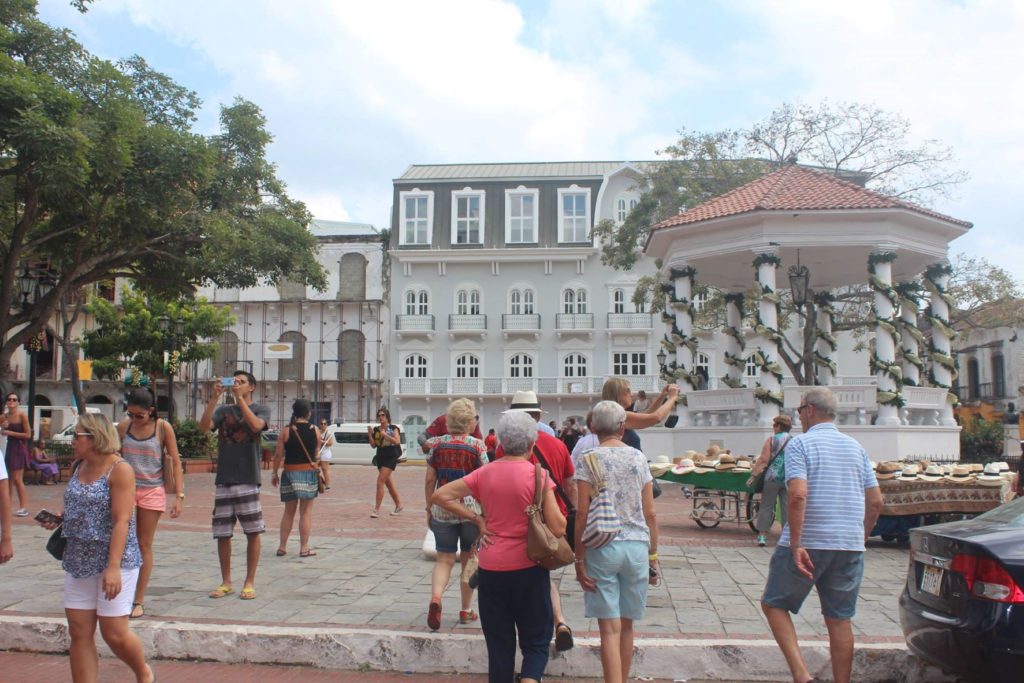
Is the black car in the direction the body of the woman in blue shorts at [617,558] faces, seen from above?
no

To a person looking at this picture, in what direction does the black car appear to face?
facing away from the viewer and to the right of the viewer

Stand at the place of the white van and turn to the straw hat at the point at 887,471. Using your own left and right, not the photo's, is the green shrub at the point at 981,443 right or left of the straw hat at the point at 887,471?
left

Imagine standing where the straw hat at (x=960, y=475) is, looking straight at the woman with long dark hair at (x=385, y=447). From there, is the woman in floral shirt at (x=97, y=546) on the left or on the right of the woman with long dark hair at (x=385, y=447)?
left

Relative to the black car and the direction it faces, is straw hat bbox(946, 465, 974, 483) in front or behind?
in front

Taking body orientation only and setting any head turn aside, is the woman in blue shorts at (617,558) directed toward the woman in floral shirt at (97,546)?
no

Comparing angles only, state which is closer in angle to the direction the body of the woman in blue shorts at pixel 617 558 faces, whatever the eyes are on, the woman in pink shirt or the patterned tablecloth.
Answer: the patterned tablecloth

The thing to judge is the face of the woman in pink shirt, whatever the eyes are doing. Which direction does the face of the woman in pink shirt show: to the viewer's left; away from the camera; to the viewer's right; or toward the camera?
away from the camera

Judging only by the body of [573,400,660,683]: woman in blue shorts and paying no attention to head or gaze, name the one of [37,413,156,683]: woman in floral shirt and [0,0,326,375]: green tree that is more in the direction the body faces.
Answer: the green tree

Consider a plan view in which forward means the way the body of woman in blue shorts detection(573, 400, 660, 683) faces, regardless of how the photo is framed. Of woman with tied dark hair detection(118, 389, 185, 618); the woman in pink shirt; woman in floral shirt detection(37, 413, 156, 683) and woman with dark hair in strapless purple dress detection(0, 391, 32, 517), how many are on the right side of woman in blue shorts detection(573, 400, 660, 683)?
0

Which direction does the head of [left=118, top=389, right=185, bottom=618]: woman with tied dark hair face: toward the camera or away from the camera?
toward the camera

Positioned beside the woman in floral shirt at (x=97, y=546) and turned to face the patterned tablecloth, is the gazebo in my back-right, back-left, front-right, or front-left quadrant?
front-left

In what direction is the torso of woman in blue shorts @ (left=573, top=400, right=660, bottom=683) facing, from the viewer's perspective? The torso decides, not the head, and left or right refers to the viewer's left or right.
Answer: facing away from the viewer

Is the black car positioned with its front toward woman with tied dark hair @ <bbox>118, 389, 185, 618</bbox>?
no

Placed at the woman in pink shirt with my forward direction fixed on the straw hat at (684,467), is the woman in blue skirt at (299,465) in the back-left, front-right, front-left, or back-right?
front-left

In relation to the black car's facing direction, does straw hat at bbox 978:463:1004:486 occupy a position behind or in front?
in front
